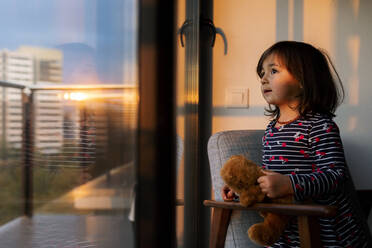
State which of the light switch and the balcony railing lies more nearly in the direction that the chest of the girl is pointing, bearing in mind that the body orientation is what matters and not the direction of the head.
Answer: the balcony railing

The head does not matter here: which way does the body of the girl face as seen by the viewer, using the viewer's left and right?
facing the viewer and to the left of the viewer

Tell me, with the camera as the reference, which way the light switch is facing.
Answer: facing the viewer

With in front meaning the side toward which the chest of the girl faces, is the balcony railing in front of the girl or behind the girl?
in front

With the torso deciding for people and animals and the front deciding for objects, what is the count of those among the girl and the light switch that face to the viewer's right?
0

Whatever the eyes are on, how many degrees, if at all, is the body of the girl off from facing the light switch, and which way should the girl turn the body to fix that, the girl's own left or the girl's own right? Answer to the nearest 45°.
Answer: approximately 90° to the girl's own right

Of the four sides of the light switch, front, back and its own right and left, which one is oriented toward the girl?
front
